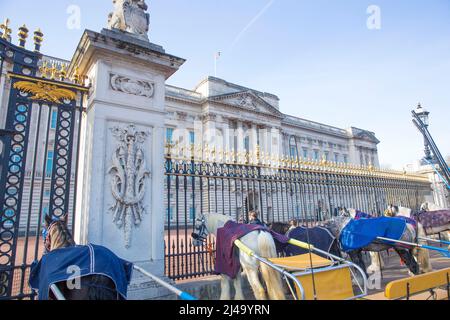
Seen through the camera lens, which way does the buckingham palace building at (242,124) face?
facing the viewer and to the right of the viewer

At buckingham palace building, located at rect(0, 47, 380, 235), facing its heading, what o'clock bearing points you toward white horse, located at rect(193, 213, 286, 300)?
The white horse is roughly at 2 o'clock from the buckingham palace building.

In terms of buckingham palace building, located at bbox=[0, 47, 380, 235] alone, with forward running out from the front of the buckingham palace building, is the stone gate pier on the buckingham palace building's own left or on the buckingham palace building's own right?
on the buckingham palace building's own right
